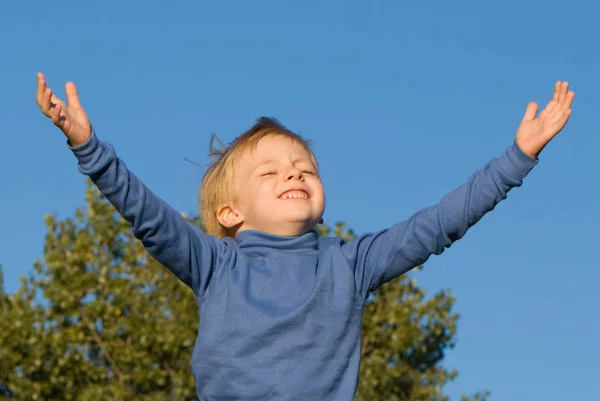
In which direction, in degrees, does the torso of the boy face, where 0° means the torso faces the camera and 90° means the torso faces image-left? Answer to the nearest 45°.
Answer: approximately 0°

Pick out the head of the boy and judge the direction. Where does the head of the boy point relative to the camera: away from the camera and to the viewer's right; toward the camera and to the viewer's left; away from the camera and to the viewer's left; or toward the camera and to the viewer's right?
toward the camera and to the viewer's right

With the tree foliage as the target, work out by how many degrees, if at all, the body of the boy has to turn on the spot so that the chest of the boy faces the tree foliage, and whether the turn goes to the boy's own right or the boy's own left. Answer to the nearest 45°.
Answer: approximately 180°
